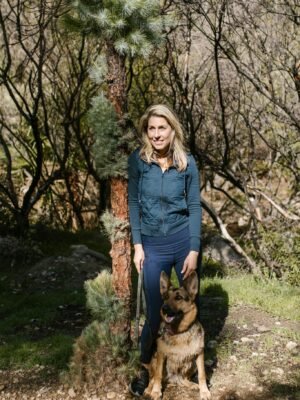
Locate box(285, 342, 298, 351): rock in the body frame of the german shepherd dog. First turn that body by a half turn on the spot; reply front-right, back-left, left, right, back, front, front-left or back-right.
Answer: front-right

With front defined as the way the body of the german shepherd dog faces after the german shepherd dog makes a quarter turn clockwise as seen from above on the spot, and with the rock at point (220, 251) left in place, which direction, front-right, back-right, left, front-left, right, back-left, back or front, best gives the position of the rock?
right

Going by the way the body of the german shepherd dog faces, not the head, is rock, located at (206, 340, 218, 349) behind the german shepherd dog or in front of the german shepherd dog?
behind

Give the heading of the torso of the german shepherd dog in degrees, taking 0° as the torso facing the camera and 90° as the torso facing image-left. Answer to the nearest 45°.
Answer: approximately 0°

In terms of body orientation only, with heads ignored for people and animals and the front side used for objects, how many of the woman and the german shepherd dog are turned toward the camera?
2

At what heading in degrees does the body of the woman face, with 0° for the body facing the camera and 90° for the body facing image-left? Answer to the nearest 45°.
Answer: approximately 0°

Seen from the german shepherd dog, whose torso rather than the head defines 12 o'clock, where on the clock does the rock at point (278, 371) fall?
The rock is roughly at 8 o'clock from the german shepherd dog.
